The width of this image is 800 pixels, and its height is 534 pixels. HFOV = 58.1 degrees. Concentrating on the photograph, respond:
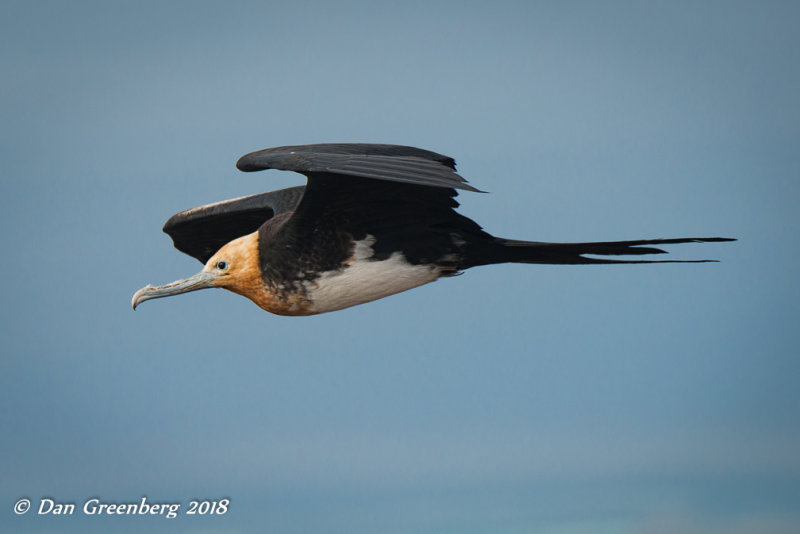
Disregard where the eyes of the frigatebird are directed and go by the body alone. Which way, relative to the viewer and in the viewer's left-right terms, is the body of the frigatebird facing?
facing to the left of the viewer
